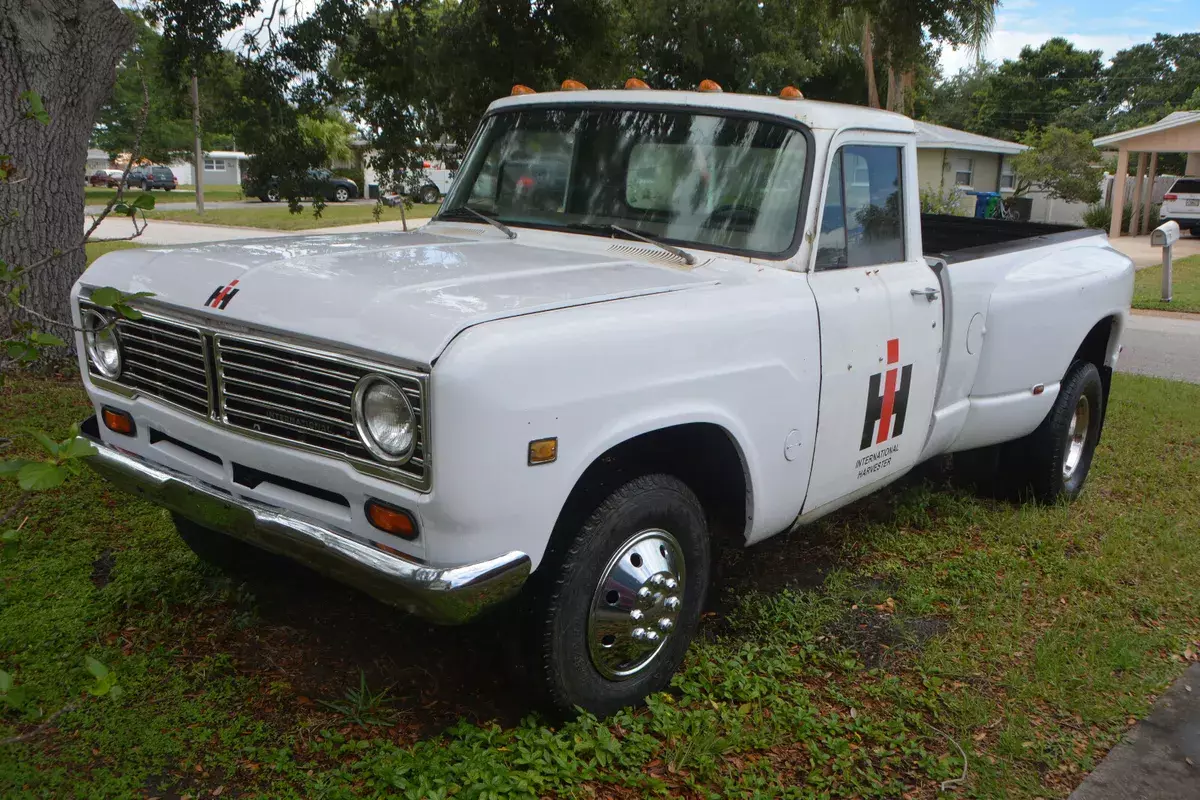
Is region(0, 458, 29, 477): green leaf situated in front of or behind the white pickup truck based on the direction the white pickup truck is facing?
in front

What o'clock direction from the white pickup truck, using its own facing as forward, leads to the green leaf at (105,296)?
The green leaf is roughly at 12 o'clock from the white pickup truck.

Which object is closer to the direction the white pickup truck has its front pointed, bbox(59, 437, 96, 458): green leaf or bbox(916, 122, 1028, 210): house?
the green leaf

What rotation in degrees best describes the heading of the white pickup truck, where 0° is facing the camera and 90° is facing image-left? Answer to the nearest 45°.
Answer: approximately 45°

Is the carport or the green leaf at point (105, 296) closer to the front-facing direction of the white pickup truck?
the green leaf

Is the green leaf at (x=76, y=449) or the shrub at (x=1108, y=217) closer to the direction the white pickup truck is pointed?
the green leaf

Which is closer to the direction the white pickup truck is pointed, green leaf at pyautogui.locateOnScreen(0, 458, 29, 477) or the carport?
the green leaf

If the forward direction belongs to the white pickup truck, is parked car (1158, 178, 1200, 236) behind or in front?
behind

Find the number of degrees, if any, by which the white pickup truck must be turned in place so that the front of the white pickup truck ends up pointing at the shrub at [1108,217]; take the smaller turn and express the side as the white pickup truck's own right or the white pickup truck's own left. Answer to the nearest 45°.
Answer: approximately 180°

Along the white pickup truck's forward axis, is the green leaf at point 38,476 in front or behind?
in front

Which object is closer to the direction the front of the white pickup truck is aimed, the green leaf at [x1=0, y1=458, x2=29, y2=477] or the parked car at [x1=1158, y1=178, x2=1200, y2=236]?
the green leaf

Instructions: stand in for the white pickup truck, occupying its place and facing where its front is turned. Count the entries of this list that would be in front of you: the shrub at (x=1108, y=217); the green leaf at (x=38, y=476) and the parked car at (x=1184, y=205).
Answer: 1
